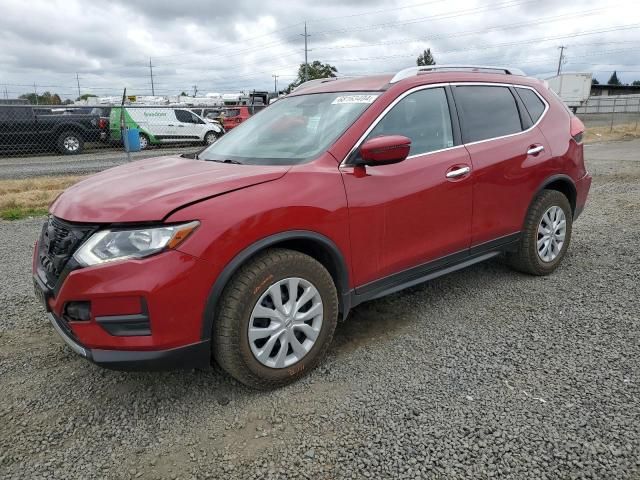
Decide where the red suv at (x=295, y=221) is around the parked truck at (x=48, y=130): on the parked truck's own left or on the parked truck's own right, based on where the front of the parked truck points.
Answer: on the parked truck's own left

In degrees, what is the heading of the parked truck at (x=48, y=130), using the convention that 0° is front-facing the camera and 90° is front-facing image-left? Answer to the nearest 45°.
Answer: approximately 90°

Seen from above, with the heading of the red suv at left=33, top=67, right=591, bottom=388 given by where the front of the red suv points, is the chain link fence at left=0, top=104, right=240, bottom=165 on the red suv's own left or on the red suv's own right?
on the red suv's own right

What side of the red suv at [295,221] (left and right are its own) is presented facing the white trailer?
back

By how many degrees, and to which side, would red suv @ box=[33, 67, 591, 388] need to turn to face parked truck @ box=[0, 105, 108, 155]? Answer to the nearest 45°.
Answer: approximately 90° to its right

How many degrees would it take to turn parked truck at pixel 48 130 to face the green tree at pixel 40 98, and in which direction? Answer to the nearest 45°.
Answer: approximately 90° to its right

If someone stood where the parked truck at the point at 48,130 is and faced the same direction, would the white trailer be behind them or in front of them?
behind

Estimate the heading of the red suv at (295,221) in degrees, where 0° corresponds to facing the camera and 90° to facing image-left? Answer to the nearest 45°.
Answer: approximately 45°
